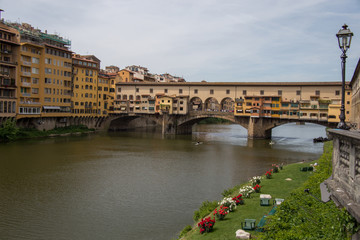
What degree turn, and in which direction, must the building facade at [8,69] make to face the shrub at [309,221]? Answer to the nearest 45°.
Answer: approximately 45° to its right

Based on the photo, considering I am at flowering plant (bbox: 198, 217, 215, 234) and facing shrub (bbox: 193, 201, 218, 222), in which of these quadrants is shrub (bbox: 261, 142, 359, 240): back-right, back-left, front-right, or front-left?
back-right

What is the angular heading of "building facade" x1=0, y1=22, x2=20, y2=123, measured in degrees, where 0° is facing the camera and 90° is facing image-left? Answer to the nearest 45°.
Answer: approximately 315°

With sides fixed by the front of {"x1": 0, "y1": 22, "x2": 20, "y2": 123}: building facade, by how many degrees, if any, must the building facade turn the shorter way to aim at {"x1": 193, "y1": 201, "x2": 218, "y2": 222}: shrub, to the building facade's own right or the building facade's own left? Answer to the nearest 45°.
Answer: approximately 45° to the building facade's own right

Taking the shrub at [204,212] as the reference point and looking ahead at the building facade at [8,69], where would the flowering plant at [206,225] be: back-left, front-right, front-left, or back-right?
back-left

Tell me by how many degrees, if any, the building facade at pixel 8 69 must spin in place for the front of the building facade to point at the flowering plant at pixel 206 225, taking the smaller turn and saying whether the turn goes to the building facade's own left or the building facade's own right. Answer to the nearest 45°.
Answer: approximately 45° to the building facade's own right
